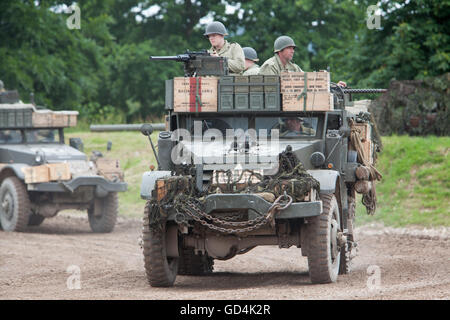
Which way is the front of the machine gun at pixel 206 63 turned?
to the viewer's left

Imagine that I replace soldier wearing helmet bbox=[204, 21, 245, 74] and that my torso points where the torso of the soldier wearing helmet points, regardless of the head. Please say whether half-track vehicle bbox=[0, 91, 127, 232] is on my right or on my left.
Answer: on my right

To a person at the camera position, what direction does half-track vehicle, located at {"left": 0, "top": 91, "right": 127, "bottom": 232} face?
facing the viewer and to the right of the viewer

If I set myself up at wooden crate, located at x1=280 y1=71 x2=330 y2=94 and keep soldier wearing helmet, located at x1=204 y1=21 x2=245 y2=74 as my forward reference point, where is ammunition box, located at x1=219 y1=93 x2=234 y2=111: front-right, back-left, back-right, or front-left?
front-left

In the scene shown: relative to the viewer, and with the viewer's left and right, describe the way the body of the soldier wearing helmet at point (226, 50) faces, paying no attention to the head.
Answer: facing the viewer and to the left of the viewer

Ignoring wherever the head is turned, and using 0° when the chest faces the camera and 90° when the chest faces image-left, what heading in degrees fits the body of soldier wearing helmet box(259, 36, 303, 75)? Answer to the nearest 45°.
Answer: approximately 315°

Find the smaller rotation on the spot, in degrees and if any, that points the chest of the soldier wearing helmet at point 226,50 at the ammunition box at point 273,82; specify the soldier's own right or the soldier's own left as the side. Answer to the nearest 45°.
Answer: approximately 90° to the soldier's own left

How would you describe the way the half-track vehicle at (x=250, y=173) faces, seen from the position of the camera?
facing the viewer
